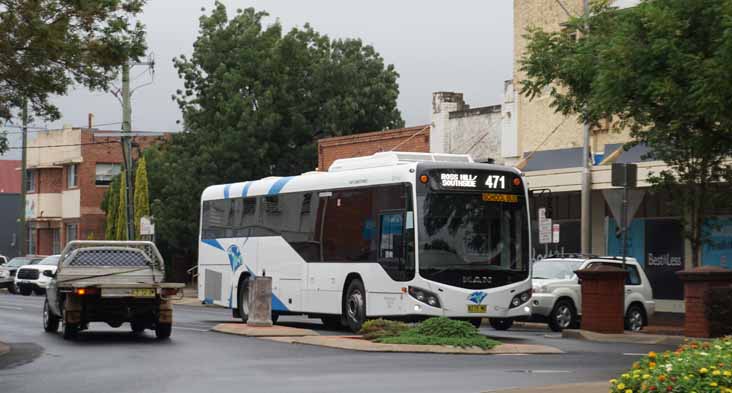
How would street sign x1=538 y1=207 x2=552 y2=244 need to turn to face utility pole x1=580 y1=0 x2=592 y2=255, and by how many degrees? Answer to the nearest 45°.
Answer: approximately 135° to its left

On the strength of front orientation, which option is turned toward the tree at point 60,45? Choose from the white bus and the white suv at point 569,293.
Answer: the white suv

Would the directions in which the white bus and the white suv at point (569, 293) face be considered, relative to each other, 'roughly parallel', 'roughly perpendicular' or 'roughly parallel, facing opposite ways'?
roughly perpendicular

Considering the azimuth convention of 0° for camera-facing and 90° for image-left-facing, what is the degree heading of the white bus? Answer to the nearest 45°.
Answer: approximately 315°

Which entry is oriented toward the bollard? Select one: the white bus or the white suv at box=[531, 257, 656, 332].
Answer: the white suv

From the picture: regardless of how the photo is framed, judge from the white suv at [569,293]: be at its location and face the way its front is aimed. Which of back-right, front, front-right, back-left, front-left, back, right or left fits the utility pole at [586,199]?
back-right

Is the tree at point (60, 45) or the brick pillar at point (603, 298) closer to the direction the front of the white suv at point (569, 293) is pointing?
the tree
